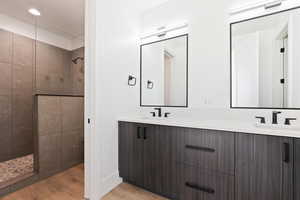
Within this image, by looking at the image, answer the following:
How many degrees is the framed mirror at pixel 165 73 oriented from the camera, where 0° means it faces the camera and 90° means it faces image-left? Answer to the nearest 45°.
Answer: approximately 45°

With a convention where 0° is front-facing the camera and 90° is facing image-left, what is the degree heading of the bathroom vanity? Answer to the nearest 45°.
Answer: approximately 45°

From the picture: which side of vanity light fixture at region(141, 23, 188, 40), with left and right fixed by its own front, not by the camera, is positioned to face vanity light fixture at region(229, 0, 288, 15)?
left

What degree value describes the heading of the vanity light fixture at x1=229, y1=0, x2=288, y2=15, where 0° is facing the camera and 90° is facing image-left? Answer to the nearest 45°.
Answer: approximately 45°

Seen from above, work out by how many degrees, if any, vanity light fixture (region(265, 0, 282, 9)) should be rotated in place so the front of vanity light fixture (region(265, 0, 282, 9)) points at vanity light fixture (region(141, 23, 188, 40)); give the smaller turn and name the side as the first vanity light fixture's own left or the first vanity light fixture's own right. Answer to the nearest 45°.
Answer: approximately 45° to the first vanity light fixture's own right
